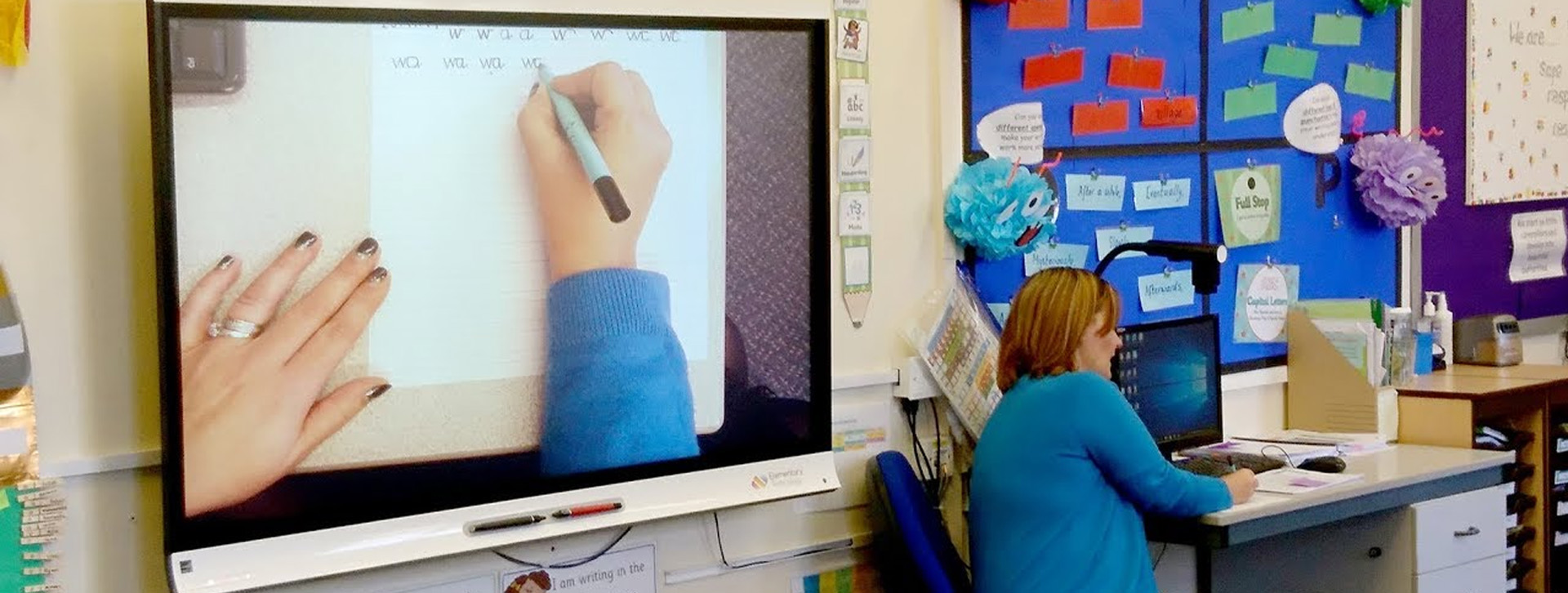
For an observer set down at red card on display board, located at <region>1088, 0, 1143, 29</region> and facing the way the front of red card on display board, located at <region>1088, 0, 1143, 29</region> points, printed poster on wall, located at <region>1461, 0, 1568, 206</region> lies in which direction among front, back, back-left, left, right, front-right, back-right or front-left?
back-left

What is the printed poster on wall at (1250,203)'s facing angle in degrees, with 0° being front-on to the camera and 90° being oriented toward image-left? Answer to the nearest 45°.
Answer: approximately 0°

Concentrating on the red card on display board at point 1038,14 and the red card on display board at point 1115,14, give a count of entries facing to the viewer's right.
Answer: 0

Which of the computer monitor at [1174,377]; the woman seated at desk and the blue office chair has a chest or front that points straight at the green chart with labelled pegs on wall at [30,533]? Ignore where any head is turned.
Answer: the computer monitor

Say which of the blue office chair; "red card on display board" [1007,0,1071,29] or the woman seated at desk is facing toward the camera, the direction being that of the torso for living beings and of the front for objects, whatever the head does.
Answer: the red card on display board

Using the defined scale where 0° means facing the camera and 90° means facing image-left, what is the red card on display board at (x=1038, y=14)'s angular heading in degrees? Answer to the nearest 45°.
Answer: approximately 0°

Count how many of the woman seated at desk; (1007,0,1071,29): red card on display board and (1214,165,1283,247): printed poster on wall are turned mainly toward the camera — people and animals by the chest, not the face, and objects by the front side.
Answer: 2

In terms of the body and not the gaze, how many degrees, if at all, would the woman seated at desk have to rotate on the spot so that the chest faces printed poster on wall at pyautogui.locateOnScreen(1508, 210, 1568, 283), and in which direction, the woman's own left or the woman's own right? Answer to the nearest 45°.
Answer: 0° — they already face it
